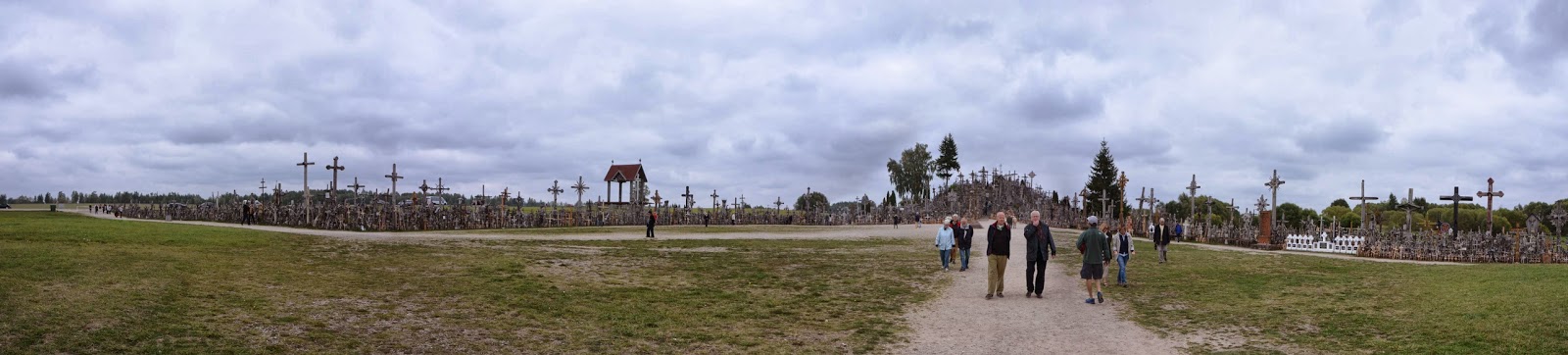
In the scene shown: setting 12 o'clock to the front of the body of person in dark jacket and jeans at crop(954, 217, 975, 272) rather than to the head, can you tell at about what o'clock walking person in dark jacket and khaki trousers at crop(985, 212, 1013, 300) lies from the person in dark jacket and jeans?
The walking person in dark jacket and khaki trousers is roughly at 12 o'clock from the person in dark jacket and jeans.

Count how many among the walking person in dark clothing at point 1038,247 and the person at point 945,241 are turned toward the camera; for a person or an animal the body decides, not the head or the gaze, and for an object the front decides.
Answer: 2

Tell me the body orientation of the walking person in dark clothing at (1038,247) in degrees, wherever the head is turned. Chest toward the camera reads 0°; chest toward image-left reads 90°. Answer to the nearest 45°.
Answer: approximately 0°

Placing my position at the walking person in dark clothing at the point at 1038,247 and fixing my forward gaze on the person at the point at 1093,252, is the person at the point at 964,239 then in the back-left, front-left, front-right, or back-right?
back-left

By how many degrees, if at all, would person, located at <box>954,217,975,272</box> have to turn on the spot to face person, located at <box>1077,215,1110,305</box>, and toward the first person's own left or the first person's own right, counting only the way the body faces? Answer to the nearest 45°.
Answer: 0° — they already face them
